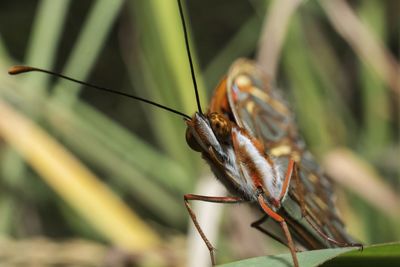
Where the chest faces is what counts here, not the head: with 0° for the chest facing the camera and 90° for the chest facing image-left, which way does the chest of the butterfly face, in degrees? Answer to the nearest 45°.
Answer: approximately 45°
